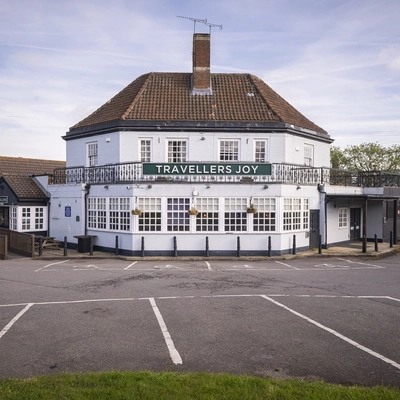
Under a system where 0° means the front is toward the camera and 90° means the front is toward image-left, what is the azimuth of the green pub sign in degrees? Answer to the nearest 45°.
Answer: approximately 0°

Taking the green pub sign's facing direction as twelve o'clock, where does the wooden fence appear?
The wooden fence is roughly at 3 o'clock from the green pub sign.

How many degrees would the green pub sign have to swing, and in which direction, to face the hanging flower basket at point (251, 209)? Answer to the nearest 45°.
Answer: approximately 90° to its left
